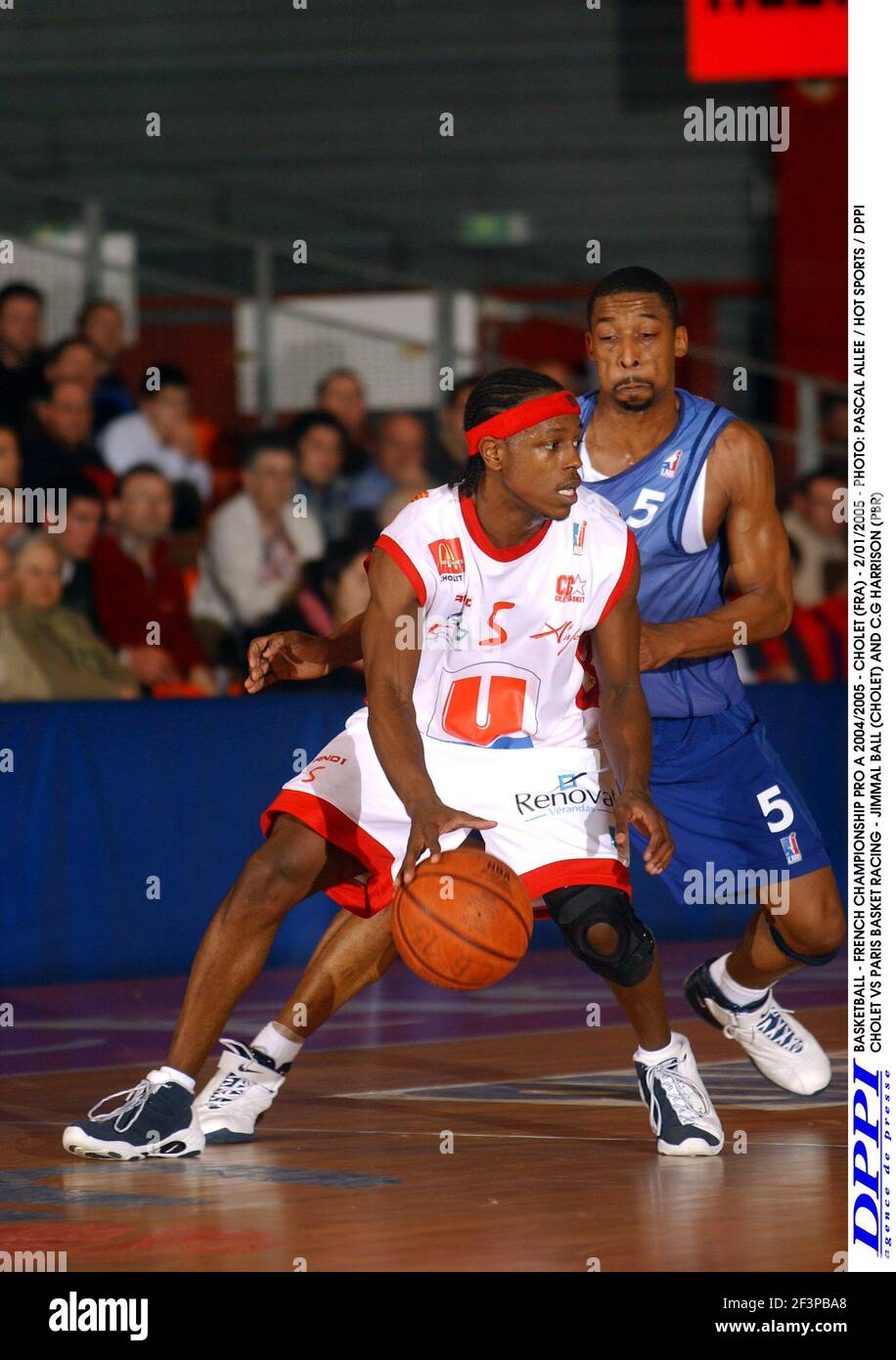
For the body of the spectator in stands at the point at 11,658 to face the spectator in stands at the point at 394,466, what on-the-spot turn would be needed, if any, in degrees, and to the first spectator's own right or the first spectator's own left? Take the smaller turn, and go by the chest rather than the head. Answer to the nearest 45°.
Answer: approximately 135° to the first spectator's own left

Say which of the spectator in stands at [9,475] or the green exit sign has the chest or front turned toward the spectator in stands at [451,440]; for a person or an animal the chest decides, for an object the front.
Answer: the green exit sign

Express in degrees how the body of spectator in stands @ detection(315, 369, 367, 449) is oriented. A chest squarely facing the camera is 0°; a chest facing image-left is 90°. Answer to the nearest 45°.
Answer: approximately 0°

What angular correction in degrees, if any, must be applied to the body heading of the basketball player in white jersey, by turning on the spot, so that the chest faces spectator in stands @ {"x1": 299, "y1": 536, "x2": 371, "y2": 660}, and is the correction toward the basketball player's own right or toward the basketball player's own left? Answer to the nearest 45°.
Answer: approximately 180°

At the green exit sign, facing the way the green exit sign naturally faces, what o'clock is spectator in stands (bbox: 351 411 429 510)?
The spectator in stands is roughly at 12 o'clock from the green exit sign.

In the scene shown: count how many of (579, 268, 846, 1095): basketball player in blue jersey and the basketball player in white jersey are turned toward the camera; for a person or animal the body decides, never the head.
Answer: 2

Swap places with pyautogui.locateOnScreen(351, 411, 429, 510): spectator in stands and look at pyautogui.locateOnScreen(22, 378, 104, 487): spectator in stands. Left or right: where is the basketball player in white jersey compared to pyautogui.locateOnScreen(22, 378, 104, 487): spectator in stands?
left
